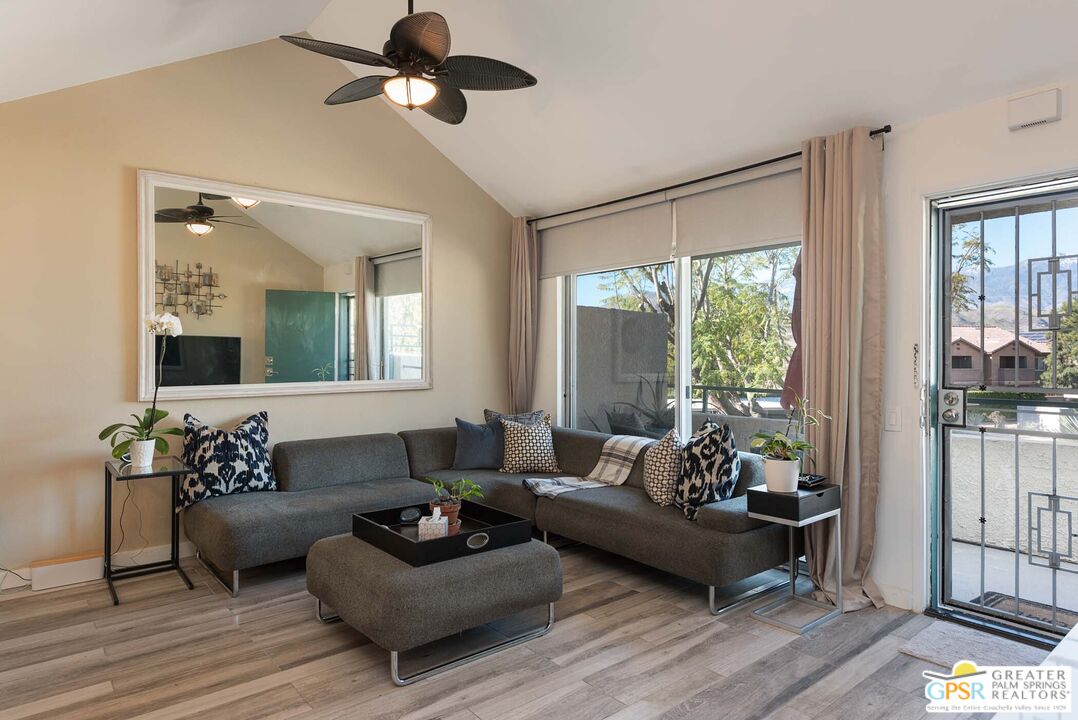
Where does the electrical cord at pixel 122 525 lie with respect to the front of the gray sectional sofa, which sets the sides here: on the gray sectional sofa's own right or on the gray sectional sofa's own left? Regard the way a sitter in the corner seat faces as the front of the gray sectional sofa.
on the gray sectional sofa's own right

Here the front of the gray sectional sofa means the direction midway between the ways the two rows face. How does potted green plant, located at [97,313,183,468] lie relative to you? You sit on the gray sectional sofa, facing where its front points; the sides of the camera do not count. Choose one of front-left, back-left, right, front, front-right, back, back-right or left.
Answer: right

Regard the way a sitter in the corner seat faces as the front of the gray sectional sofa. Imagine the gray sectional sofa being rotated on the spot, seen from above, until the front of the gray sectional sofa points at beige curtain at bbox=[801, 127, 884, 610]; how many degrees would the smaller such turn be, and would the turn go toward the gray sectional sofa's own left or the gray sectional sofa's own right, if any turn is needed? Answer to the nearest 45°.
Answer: approximately 90° to the gray sectional sofa's own left

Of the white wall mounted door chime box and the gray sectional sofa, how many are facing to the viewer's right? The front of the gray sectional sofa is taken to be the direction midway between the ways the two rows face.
0

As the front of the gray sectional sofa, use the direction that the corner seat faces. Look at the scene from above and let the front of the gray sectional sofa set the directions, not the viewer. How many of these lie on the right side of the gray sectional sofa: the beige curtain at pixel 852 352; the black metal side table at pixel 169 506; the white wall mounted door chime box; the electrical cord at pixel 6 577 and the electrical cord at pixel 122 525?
3

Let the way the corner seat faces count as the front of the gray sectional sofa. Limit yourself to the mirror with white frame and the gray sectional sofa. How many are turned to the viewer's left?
0
